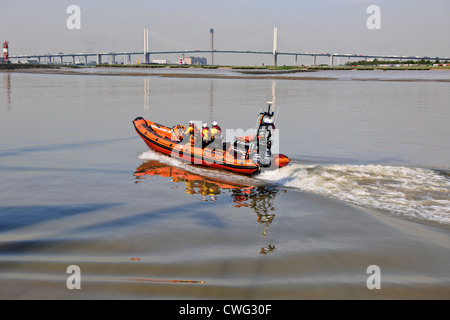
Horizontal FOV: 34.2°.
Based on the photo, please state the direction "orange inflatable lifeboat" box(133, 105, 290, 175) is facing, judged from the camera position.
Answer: facing away from the viewer and to the left of the viewer
